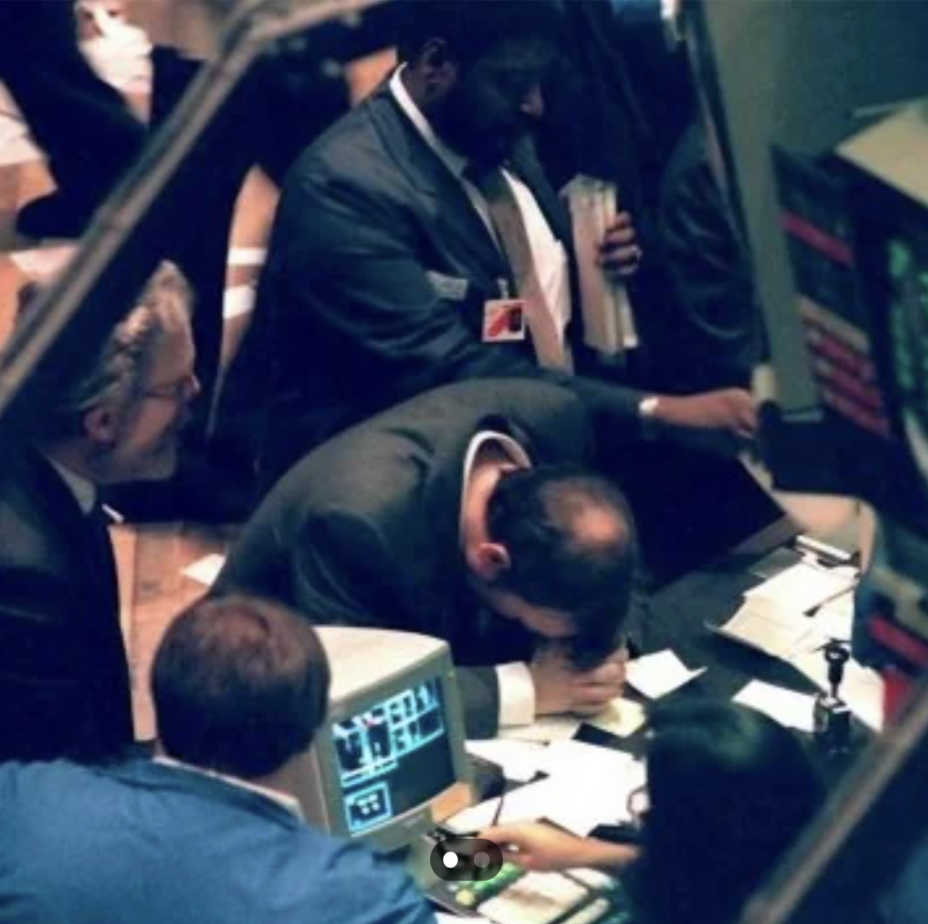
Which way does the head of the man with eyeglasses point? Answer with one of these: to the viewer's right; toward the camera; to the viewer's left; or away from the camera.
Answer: to the viewer's right

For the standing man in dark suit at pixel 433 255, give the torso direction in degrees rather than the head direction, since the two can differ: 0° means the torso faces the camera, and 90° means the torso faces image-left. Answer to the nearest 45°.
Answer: approximately 315°

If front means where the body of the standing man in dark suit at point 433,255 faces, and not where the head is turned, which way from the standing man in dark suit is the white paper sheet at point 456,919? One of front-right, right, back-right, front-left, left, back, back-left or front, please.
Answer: front-right

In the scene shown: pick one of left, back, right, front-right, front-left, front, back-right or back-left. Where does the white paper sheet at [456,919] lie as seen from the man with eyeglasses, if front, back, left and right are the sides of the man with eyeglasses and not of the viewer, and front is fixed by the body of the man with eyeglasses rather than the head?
front-right

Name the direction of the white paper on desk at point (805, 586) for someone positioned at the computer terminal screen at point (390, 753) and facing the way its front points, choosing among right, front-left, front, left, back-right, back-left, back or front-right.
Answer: left

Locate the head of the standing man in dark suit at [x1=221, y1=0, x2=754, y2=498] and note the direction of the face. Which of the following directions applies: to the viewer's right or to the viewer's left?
to the viewer's right

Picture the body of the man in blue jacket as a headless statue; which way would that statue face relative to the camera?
away from the camera

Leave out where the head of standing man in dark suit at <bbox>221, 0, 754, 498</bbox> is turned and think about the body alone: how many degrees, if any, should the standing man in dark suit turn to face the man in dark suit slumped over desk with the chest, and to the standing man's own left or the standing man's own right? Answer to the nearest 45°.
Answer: approximately 45° to the standing man's own right

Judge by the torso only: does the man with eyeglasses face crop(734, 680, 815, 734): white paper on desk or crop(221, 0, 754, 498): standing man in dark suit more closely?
the white paper on desk

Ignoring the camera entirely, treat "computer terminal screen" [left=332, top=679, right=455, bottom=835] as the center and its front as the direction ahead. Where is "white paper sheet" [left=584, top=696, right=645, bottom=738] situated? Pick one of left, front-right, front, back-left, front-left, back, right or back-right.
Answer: left

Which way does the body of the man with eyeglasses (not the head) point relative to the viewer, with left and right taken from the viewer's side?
facing to the right of the viewer

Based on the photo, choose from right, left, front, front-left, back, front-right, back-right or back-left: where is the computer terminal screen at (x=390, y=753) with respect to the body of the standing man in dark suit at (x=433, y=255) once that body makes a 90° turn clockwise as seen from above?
front-left

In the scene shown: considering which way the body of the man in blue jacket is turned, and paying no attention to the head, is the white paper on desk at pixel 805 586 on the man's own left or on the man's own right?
on the man's own right

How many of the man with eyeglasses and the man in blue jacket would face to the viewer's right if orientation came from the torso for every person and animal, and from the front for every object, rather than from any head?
1
